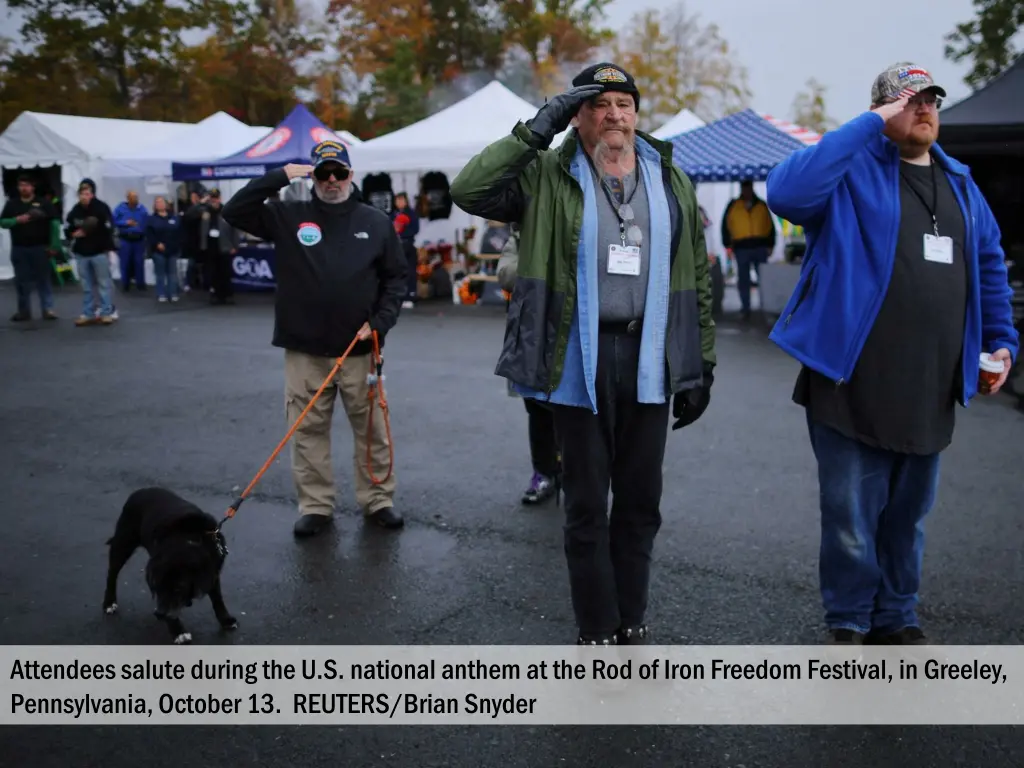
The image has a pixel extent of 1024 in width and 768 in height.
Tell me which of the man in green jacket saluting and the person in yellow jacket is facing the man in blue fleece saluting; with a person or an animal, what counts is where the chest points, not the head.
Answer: the person in yellow jacket

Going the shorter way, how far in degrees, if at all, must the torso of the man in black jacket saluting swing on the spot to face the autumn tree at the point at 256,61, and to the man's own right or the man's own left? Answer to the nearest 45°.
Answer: approximately 180°

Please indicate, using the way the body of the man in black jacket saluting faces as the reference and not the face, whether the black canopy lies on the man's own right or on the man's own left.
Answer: on the man's own left

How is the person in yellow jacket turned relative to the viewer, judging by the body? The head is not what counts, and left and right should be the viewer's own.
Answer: facing the viewer

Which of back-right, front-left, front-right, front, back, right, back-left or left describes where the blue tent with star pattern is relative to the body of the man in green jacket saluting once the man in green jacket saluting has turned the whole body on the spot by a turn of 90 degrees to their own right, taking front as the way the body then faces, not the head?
right

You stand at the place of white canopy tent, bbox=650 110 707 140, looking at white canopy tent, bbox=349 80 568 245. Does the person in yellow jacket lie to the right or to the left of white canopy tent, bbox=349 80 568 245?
left

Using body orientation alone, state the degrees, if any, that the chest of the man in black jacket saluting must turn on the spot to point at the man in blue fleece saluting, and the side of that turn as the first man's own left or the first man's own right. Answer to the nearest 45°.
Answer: approximately 45° to the first man's own left

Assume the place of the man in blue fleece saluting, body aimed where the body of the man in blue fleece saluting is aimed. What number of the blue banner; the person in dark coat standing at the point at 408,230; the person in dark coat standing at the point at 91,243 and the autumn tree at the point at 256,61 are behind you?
4

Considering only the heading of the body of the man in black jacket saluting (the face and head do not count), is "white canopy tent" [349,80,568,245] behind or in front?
behind

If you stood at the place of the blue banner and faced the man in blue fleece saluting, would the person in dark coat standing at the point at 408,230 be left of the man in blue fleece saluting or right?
left

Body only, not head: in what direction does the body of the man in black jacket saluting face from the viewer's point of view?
toward the camera

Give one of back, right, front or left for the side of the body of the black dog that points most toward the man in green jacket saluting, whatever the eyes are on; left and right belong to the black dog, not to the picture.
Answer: front

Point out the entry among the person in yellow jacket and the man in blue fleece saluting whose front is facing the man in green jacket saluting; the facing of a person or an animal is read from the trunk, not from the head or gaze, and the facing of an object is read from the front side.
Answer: the person in yellow jacket

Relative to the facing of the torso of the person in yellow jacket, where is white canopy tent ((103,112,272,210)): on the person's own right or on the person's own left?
on the person's own right

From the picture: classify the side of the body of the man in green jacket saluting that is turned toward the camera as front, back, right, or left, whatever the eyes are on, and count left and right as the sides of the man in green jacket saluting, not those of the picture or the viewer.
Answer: front
